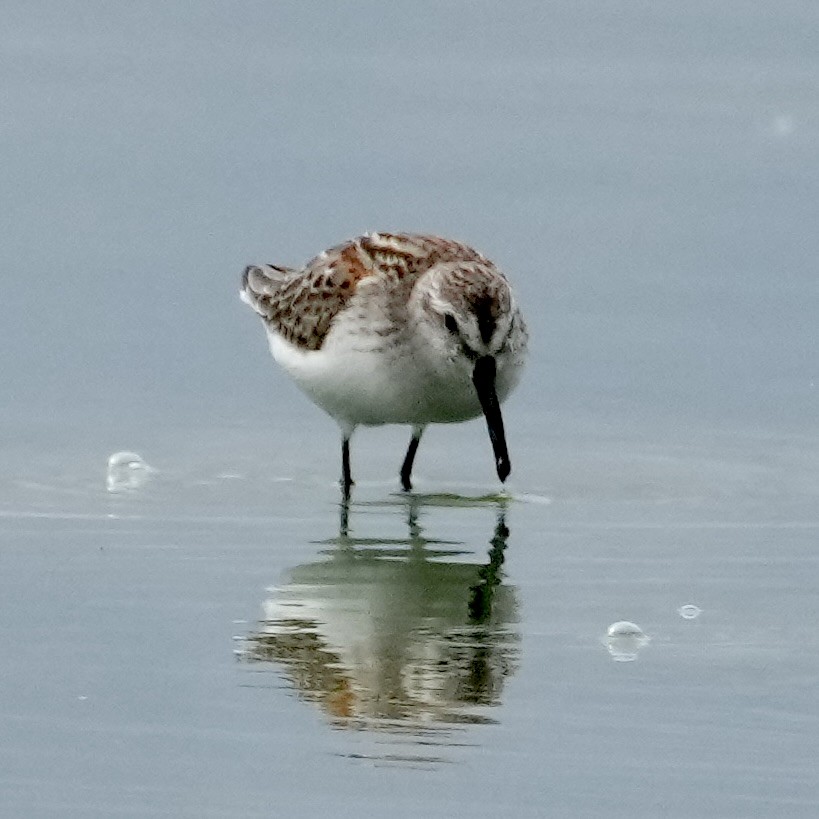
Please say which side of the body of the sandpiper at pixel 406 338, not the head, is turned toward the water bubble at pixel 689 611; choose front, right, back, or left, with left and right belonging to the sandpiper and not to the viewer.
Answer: front

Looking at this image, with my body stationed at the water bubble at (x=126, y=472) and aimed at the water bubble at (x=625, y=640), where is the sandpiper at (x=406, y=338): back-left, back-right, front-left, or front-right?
front-left

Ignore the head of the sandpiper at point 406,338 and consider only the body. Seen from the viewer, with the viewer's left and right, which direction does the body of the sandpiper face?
facing the viewer and to the right of the viewer

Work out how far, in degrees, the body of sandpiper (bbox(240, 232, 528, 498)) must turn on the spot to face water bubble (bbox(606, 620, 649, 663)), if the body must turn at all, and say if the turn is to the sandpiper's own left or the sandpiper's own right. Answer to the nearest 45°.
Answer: approximately 45° to the sandpiper's own right
